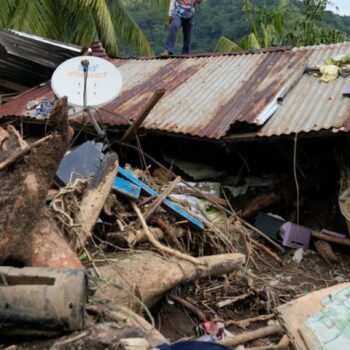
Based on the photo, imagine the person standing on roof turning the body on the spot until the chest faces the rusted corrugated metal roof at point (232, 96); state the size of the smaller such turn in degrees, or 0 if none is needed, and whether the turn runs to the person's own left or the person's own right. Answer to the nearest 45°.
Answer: approximately 45° to the person's own left

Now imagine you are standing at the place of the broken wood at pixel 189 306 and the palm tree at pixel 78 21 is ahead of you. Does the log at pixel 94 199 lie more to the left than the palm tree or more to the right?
left

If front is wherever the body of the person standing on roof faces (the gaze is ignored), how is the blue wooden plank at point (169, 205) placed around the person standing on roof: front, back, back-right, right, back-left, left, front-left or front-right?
front-left

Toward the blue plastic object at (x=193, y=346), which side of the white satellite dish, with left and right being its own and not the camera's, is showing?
front

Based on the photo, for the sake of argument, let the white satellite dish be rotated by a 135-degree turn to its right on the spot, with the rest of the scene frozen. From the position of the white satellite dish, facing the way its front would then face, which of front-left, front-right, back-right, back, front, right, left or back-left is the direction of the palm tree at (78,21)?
front-right

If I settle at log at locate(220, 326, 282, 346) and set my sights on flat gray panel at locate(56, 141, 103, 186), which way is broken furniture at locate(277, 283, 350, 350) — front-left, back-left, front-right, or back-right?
back-right

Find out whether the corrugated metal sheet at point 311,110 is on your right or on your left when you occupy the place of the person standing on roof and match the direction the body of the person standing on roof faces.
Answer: on your left

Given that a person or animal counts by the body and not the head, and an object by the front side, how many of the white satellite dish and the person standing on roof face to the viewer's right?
0

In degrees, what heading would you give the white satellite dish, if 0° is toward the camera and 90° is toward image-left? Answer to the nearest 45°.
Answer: approximately 0°

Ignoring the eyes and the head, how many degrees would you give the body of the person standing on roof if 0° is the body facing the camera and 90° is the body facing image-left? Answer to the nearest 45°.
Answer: approximately 45°
